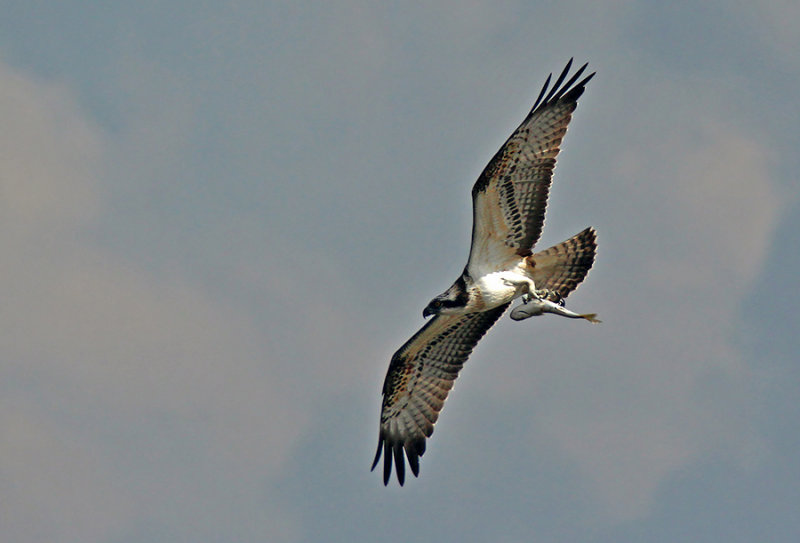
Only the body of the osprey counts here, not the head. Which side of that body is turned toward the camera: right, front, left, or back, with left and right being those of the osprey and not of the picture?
left
